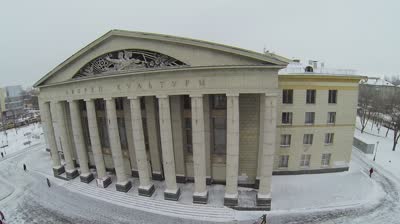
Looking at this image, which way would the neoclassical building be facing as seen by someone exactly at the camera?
facing the viewer and to the left of the viewer
